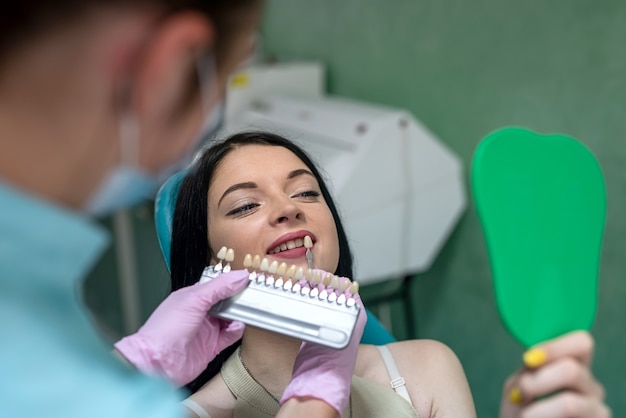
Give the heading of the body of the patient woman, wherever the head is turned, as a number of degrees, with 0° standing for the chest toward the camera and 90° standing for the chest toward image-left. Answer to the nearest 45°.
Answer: approximately 0°
